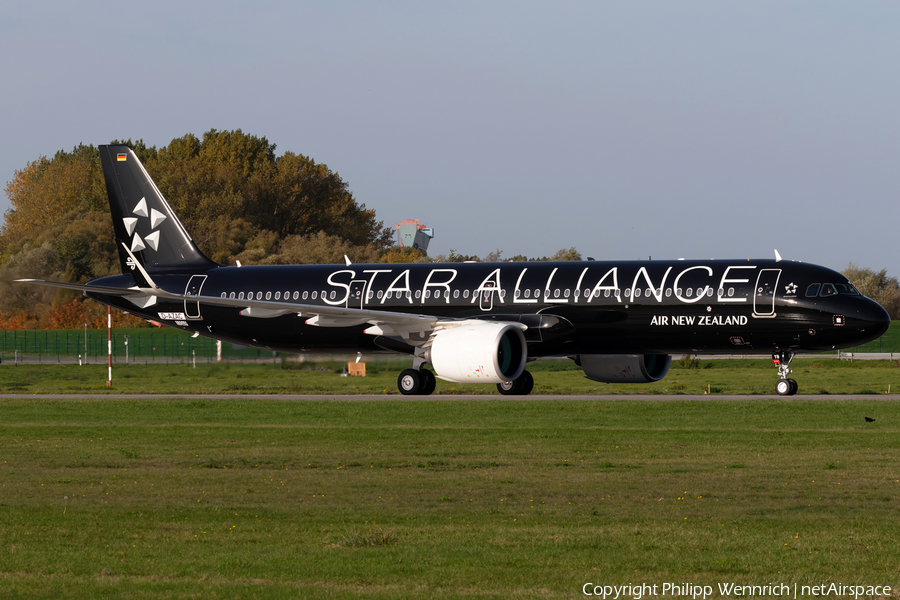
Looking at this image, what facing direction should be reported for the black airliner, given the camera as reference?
facing the viewer and to the right of the viewer
